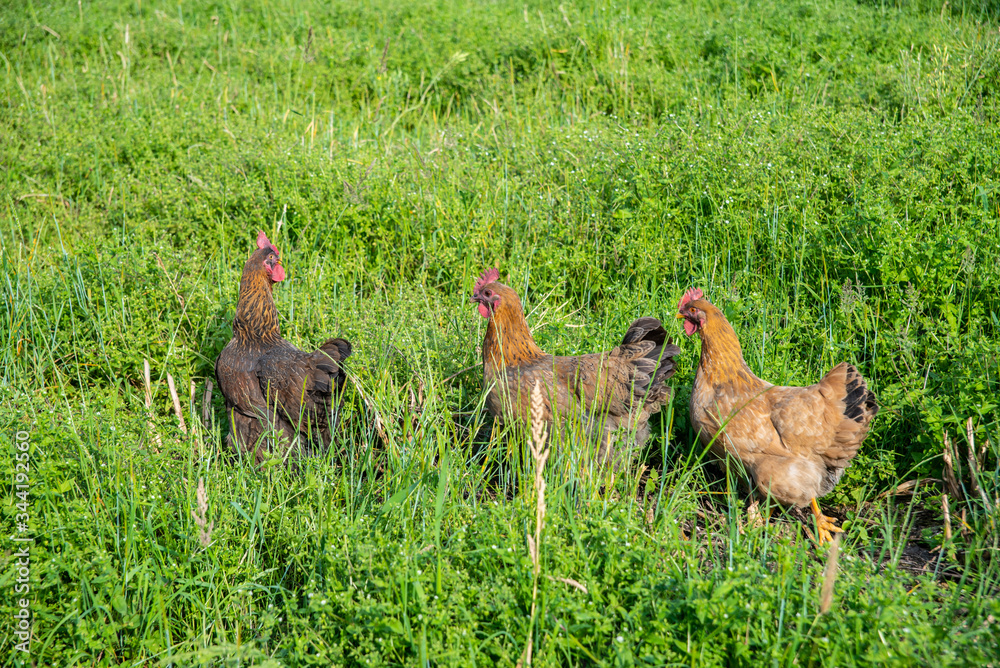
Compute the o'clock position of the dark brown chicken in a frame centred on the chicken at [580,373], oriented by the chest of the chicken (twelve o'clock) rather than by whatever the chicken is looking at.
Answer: The dark brown chicken is roughly at 12 o'clock from the chicken.

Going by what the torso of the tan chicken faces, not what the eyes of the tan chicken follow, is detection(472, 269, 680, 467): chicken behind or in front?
in front

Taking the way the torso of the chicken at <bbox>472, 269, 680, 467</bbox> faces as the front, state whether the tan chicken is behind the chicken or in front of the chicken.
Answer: behind

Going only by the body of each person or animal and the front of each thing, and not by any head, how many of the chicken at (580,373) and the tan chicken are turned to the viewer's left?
2

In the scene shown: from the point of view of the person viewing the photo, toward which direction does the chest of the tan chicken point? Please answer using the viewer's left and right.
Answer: facing to the left of the viewer

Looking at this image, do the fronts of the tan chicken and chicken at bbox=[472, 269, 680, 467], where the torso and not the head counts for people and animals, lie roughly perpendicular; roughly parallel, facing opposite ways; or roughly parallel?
roughly parallel

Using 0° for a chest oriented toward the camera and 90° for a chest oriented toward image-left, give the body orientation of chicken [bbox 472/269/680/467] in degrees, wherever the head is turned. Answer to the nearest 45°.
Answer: approximately 90°

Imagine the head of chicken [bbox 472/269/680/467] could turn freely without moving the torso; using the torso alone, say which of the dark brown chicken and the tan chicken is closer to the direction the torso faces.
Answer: the dark brown chicken

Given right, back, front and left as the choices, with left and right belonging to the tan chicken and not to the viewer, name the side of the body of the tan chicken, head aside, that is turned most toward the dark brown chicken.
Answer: front
